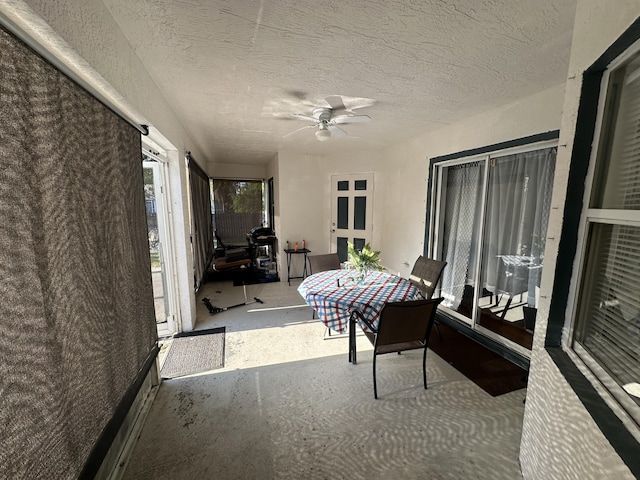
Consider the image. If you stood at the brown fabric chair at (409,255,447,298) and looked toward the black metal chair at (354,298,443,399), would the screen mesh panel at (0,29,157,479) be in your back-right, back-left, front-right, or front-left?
front-right

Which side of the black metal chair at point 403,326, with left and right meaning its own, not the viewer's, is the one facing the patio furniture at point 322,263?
front

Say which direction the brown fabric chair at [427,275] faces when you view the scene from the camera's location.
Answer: facing the viewer and to the left of the viewer

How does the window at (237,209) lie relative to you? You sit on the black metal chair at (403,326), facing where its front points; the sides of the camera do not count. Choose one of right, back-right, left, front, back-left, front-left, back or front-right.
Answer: front

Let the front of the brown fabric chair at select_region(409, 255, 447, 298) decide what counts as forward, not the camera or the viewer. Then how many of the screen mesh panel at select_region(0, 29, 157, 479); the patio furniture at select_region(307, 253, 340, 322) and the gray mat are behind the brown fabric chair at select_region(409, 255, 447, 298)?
0

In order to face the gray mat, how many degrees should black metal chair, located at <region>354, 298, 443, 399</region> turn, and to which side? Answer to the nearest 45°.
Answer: approximately 45° to its left

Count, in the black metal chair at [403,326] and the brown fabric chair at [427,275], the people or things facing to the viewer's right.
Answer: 0

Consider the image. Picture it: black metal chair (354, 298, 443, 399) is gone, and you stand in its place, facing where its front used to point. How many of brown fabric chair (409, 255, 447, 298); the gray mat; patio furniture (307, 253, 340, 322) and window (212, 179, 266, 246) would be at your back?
0

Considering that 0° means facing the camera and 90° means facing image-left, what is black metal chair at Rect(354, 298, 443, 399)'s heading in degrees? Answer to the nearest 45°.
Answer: approximately 135°

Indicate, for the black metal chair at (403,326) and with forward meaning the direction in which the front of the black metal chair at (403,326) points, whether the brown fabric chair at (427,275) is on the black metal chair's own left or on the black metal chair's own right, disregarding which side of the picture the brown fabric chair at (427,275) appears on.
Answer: on the black metal chair's own right

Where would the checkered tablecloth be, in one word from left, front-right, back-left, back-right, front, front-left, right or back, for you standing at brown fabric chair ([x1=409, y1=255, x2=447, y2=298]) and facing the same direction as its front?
front

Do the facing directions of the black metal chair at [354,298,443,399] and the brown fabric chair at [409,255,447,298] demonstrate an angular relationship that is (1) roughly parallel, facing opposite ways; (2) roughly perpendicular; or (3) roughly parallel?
roughly perpendicular

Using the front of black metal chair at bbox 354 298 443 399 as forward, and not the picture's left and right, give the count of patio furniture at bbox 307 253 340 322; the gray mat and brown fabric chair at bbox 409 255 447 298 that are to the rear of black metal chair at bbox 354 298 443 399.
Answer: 0

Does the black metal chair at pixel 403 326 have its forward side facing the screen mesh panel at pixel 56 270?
no

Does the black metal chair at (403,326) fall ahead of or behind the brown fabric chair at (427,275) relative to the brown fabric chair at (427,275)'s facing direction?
ahead

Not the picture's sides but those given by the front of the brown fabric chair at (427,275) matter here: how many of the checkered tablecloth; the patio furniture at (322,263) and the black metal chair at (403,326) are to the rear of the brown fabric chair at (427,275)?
0

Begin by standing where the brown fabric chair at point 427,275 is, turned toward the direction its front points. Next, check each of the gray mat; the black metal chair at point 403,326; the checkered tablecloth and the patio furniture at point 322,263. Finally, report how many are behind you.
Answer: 0
